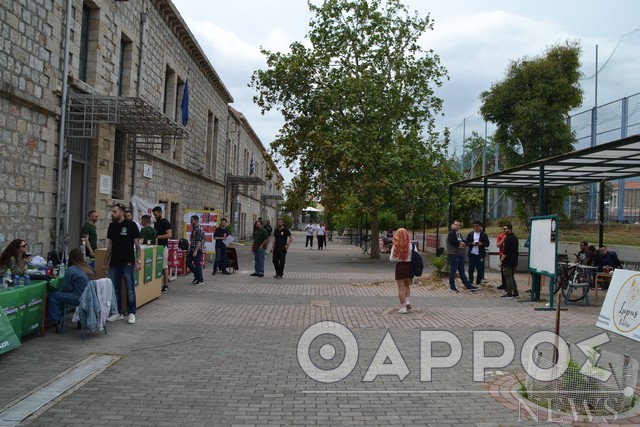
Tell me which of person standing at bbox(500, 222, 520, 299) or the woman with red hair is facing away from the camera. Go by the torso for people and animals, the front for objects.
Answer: the woman with red hair

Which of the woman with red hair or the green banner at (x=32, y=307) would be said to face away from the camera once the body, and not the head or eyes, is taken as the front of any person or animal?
the woman with red hair

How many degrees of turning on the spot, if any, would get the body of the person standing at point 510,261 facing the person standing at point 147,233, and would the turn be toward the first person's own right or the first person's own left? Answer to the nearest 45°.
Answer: approximately 45° to the first person's own left

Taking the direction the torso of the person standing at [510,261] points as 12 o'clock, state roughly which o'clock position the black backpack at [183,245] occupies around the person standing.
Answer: The black backpack is roughly at 12 o'clock from the person standing.

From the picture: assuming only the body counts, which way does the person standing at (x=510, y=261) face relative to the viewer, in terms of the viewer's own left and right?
facing to the left of the viewer

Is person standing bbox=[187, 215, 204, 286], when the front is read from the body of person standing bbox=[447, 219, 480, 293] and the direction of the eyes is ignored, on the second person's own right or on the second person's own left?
on the second person's own right

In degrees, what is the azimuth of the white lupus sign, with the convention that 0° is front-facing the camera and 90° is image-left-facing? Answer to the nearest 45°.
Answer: approximately 45°

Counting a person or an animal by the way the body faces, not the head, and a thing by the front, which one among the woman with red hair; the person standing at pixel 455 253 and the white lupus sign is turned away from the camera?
the woman with red hair

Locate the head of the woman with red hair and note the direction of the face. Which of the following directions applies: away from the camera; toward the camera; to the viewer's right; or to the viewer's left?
away from the camera

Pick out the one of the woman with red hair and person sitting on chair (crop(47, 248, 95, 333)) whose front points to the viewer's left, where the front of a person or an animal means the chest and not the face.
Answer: the person sitting on chair

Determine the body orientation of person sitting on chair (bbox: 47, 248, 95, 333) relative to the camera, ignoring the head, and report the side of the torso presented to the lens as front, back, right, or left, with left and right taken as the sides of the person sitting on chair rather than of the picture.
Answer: left
